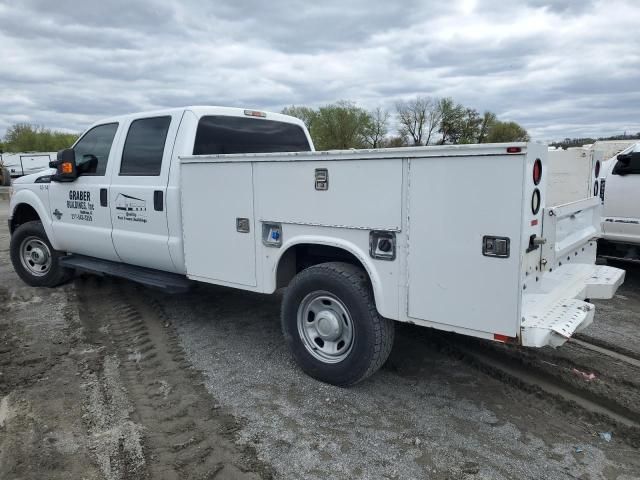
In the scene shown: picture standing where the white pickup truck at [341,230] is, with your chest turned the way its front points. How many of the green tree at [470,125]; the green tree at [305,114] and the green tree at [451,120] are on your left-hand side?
0

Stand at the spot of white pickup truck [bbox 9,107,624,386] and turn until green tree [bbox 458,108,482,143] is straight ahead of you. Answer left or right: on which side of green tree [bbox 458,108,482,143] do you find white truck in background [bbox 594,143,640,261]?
right

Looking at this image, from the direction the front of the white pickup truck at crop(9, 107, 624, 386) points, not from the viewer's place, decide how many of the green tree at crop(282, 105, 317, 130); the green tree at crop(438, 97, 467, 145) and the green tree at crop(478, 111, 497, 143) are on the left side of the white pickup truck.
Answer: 0

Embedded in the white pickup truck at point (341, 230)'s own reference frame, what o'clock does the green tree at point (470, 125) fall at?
The green tree is roughly at 2 o'clock from the white pickup truck.

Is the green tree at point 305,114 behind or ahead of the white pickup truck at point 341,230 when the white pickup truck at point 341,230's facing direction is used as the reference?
ahead

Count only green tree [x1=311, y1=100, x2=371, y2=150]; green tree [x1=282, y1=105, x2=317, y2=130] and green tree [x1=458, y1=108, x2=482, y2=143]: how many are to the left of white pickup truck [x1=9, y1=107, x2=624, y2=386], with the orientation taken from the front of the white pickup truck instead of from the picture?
0

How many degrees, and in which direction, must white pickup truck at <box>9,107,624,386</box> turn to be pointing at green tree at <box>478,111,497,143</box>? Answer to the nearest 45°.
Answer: approximately 45° to its right

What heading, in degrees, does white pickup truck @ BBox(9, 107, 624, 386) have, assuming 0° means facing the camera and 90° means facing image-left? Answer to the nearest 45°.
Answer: approximately 135°

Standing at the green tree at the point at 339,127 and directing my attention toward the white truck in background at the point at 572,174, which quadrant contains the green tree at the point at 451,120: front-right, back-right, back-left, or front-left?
front-left

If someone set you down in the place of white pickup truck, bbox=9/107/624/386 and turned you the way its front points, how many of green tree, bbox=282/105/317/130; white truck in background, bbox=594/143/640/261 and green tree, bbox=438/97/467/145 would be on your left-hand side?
0

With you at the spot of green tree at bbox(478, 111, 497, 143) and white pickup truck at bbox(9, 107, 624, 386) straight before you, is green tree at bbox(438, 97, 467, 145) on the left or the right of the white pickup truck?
right

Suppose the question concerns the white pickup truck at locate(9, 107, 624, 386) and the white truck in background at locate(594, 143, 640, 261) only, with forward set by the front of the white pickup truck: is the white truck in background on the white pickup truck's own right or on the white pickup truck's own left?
on the white pickup truck's own right

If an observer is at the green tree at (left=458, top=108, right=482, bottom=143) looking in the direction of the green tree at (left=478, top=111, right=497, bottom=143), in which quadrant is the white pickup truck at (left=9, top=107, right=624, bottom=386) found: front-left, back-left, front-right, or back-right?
back-right

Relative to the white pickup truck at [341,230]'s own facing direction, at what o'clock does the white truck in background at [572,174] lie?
The white truck in background is roughly at 4 o'clock from the white pickup truck.
